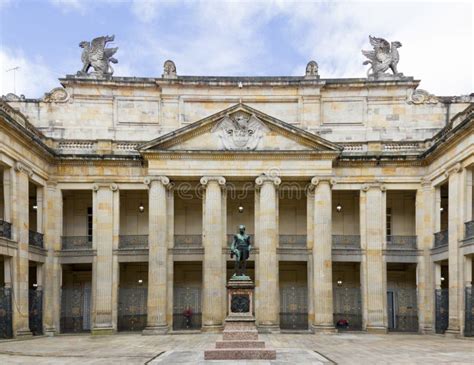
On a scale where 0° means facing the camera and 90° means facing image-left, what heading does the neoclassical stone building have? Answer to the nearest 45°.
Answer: approximately 0°
